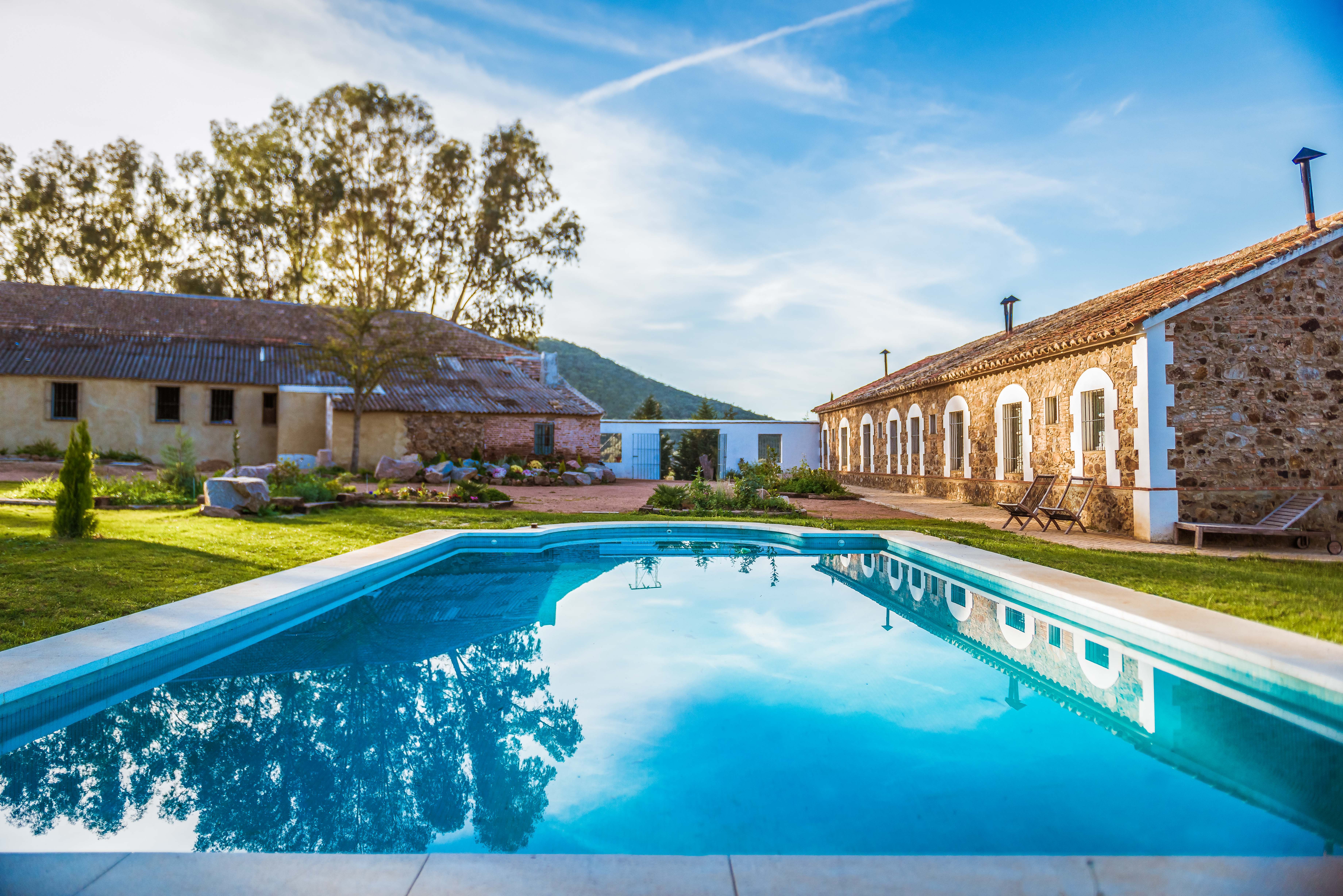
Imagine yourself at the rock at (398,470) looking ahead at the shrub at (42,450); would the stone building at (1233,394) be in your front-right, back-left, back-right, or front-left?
back-left

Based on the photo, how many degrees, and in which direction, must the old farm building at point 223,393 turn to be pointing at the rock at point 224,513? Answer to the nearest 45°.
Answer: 0° — it already faces it

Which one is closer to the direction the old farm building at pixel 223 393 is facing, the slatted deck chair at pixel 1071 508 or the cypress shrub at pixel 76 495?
the cypress shrub

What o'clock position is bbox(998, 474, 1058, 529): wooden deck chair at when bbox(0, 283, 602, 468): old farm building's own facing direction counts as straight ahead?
The wooden deck chair is roughly at 11 o'clock from the old farm building.

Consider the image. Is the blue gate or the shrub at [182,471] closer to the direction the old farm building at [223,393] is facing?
the shrub

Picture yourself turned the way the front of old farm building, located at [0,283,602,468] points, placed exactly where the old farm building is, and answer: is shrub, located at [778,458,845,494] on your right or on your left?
on your left

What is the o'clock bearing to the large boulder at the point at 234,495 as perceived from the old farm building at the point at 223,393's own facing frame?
The large boulder is roughly at 12 o'clock from the old farm building.

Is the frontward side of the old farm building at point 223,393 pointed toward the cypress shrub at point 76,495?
yes

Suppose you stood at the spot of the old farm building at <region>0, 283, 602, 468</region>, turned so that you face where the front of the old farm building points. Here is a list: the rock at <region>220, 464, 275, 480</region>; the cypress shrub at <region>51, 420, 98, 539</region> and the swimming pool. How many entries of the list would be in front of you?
3

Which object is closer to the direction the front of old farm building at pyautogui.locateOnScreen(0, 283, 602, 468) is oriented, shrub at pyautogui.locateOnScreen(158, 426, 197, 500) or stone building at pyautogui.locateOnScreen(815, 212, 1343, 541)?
the shrub

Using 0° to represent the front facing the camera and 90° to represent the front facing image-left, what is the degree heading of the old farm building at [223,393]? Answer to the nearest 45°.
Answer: approximately 0°

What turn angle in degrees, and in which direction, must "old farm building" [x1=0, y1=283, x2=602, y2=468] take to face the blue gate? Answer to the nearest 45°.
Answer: approximately 90° to its left
